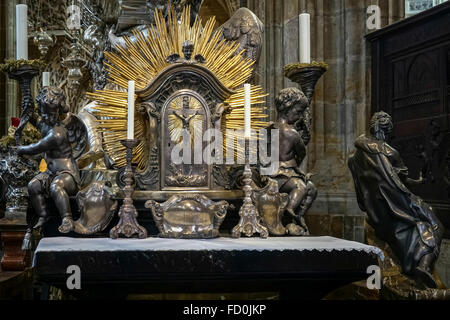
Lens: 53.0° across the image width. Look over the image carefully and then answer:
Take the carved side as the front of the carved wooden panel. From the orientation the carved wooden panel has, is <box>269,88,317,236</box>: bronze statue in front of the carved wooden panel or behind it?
in front

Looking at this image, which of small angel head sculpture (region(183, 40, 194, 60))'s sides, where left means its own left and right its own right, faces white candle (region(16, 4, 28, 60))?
right

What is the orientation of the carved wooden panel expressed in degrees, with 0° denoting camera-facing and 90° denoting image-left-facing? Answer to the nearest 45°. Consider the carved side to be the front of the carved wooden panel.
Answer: approximately 45°

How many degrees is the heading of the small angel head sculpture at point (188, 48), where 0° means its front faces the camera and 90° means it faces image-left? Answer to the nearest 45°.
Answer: approximately 0°

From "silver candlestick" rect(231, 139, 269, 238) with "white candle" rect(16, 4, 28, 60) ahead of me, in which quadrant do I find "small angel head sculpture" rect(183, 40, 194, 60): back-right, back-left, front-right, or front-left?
front-right

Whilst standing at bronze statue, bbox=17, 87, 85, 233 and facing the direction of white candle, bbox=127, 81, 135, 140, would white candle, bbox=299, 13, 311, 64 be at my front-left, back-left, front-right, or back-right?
front-left

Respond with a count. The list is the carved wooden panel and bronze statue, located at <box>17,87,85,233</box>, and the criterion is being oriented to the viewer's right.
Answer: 0

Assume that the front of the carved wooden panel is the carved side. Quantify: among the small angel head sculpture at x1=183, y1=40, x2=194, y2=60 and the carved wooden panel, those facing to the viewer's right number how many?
0

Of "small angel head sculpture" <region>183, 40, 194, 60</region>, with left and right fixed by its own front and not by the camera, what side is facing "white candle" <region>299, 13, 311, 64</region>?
left
